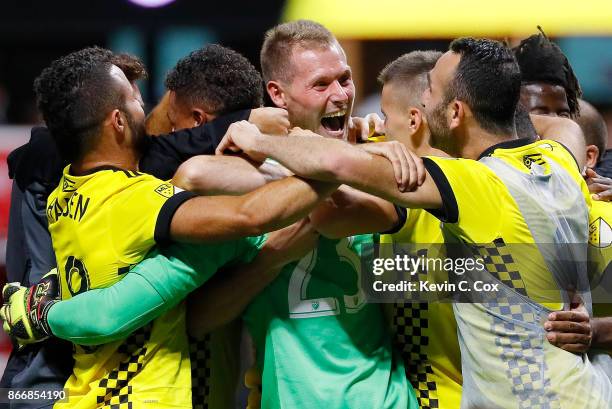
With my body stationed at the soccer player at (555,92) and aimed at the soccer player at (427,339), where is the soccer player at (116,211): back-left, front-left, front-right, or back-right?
front-right

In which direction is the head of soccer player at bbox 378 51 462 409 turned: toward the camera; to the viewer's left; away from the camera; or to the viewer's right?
to the viewer's left

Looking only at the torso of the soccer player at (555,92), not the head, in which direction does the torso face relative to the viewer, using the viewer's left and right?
facing the viewer and to the left of the viewer

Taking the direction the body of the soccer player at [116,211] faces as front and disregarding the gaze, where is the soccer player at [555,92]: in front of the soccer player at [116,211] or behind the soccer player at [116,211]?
in front

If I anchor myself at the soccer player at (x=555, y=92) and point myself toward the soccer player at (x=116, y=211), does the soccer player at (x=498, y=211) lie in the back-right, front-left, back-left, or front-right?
front-left

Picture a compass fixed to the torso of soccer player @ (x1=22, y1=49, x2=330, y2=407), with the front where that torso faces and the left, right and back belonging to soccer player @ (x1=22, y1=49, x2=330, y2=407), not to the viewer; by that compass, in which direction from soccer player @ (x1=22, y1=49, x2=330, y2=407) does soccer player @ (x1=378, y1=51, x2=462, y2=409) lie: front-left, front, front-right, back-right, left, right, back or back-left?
front-right

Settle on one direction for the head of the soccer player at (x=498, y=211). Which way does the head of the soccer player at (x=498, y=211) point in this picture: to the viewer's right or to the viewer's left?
to the viewer's left

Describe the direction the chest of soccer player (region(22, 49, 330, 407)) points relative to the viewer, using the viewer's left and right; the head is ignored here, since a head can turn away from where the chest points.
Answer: facing away from the viewer and to the right of the viewer

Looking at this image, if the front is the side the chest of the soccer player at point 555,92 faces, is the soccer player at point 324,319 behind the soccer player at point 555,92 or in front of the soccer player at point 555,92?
in front

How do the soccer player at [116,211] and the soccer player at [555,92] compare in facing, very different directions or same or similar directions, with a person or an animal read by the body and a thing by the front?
very different directions

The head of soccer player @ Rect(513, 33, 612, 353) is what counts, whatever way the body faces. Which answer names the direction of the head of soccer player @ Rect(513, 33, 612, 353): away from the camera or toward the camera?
toward the camera
